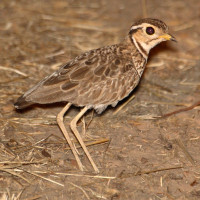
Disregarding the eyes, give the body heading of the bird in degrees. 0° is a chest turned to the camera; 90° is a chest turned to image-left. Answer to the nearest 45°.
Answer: approximately 270°

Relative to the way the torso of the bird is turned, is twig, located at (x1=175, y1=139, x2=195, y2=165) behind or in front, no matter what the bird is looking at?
in front
